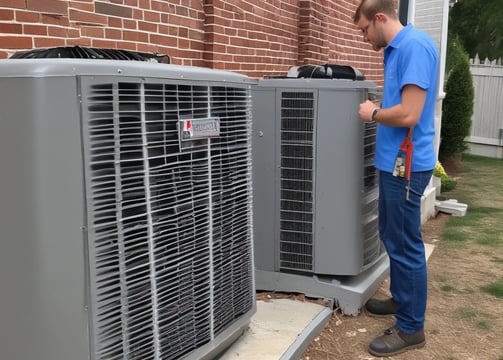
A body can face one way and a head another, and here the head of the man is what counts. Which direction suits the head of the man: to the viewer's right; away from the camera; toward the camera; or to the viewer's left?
to the viewer's left

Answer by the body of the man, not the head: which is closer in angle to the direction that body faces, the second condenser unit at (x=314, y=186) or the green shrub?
the second condenser unit

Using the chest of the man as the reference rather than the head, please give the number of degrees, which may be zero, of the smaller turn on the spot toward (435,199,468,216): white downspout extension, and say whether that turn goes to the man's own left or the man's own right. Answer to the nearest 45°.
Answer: approximately 90° to the man's own right

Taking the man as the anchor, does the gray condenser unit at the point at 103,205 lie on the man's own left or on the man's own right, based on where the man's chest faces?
on the man's own left

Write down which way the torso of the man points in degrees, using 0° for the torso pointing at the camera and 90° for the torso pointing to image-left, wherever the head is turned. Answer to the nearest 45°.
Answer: approximately 90°

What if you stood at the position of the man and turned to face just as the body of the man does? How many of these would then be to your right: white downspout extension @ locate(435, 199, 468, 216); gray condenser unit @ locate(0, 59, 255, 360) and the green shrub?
2

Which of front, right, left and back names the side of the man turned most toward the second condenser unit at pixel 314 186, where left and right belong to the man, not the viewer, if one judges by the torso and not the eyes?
front

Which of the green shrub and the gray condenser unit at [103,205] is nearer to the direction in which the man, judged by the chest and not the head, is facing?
the gray condenser unit

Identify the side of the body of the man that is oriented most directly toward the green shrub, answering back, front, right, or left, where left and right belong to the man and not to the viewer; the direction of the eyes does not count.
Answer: right

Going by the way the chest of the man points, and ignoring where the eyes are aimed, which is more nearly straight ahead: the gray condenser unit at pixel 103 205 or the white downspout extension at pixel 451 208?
the gray condenser unit
